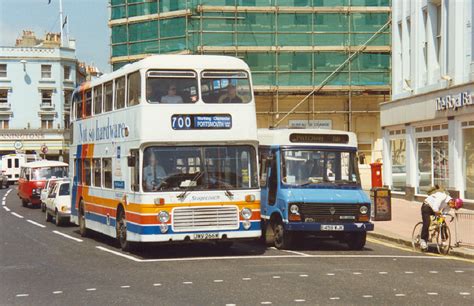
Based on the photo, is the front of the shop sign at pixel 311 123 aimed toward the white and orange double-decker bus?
yes

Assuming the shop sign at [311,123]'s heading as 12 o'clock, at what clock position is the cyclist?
The cyclist is roughly at 12 o'clock from the shop sign.

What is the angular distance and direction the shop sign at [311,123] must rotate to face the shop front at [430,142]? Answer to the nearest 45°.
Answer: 0° — it already faces it

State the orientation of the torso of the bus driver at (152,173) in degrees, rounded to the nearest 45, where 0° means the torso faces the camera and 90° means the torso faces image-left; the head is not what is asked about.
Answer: approximately 0°

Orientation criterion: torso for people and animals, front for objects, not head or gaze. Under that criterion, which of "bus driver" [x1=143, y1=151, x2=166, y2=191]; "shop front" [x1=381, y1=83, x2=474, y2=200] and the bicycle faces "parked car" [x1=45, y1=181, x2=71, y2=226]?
the shop front

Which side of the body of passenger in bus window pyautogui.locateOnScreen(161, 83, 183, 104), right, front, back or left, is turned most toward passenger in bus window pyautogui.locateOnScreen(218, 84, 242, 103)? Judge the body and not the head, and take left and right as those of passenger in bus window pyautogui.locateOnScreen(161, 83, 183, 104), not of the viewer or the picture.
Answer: left

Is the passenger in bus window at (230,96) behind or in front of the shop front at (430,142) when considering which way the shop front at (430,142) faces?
in front

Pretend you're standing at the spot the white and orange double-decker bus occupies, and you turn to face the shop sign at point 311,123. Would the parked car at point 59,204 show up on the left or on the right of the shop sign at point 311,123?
left

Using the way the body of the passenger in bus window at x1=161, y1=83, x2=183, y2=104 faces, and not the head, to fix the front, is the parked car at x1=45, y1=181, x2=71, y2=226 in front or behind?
behind

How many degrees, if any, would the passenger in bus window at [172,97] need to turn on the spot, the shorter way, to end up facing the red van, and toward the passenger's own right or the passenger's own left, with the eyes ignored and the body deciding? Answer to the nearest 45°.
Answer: approximately 180°
